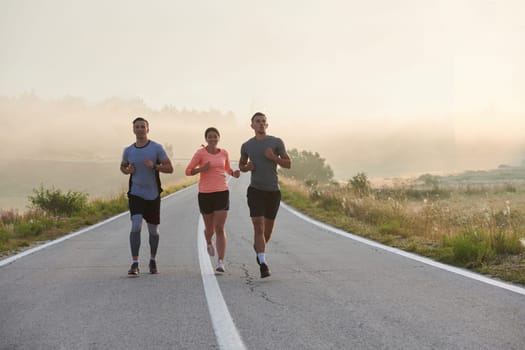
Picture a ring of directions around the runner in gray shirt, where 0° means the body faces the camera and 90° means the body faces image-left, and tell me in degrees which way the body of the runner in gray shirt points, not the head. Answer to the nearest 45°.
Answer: approximately 0°

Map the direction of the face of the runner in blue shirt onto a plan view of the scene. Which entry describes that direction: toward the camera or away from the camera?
toward the camera

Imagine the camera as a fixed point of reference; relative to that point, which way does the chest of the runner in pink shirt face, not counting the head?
toward the camera

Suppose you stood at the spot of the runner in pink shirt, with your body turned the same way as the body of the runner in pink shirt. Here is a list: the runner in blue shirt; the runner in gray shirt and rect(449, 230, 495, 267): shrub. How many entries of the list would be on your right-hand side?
1

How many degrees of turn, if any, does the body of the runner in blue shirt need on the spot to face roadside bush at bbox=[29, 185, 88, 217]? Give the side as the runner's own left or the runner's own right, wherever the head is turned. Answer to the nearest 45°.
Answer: approximately 180°

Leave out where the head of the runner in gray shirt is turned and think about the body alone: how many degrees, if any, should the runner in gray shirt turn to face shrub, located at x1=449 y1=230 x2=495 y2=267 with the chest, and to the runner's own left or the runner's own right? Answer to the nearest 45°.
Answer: approximately 90° to the runner's own left

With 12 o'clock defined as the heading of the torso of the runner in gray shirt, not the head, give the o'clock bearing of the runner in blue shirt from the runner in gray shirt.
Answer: The runner in blue shirt is roughly at 3 o'clock from the runner in gray shirt.

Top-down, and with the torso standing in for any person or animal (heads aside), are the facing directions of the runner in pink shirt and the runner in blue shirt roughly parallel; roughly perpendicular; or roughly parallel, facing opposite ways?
roughly parallel

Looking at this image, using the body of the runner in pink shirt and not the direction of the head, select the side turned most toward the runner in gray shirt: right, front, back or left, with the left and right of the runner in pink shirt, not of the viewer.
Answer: left

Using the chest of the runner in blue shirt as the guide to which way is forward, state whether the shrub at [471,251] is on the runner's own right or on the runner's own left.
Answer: on the runner's own left

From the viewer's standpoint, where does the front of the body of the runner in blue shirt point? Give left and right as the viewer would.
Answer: facing the viewer

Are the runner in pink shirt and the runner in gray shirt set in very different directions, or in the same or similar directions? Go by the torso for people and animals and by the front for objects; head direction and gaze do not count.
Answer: same or similar directions

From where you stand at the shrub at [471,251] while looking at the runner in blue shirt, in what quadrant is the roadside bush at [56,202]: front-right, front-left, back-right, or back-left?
front-right
